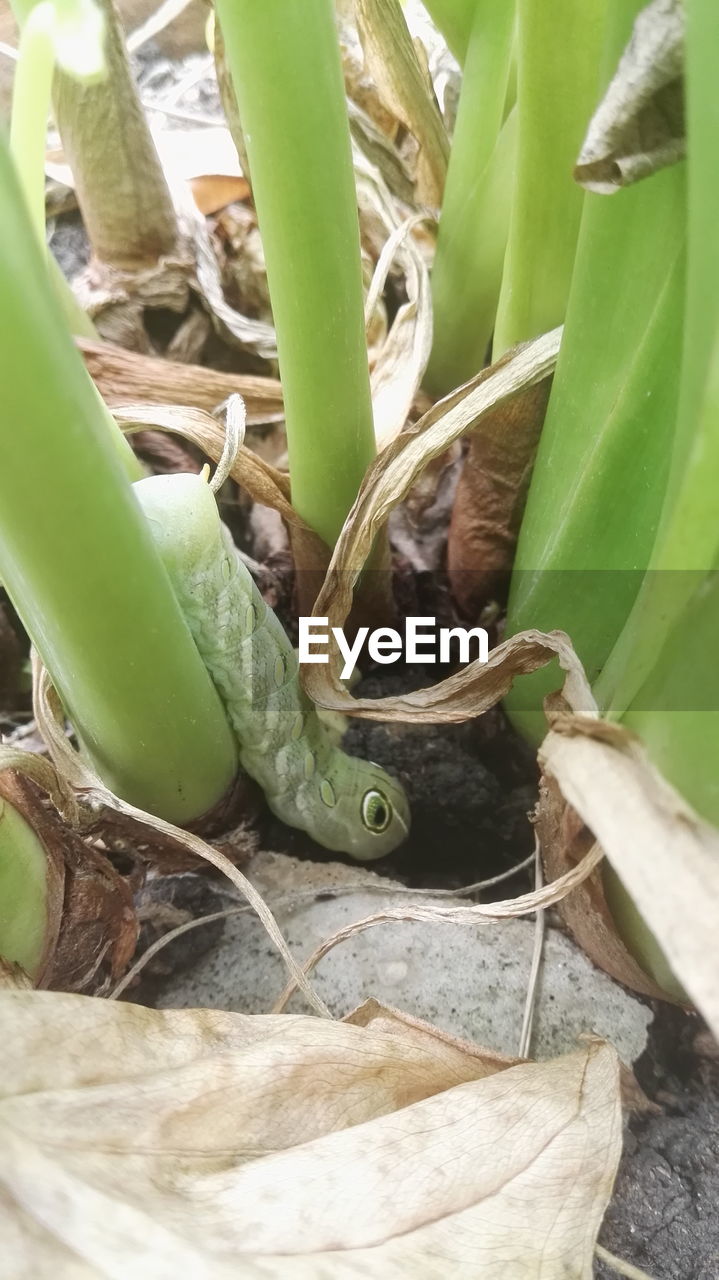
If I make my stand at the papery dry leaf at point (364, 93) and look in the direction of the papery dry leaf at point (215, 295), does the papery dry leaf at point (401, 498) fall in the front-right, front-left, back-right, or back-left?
front-left

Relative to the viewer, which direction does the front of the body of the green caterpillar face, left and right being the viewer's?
facing the viewer and to the right of the viewer
